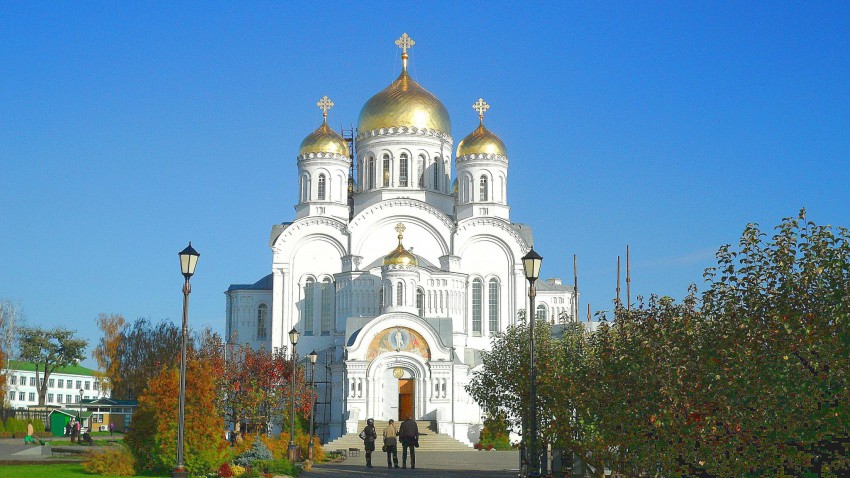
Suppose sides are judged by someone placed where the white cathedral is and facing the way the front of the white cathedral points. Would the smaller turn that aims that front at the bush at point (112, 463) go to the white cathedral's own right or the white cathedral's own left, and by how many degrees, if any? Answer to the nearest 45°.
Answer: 0° — it already faces it

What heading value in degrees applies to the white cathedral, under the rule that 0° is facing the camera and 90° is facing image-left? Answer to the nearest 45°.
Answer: approximately 0°
